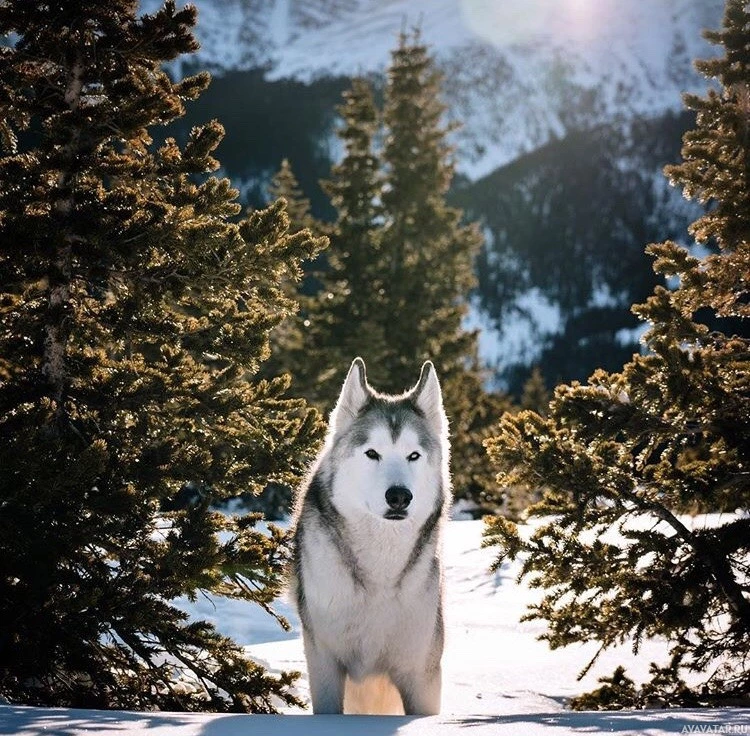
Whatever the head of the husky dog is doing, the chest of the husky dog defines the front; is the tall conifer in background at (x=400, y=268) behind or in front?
behind

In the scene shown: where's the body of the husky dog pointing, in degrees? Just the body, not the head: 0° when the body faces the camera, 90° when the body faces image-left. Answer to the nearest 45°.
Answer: approximately 0°

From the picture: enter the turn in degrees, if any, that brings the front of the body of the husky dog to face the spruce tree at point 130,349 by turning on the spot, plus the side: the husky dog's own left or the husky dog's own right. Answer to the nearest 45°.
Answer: approximately 135° to the husky dog's own right

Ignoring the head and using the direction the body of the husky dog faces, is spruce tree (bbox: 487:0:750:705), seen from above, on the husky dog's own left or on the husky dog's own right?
on the husky dog's own left
